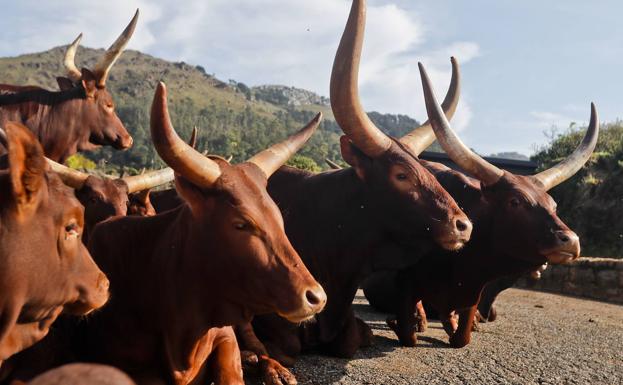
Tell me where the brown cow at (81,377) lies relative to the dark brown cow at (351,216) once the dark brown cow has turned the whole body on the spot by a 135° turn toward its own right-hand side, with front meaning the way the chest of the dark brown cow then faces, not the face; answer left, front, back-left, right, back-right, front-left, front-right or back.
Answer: left

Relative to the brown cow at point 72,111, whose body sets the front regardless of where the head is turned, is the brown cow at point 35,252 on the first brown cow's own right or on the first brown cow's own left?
on the first brown cow's own right

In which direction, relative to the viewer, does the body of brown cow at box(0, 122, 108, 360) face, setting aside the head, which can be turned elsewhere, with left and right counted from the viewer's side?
facing to the right of the viewer

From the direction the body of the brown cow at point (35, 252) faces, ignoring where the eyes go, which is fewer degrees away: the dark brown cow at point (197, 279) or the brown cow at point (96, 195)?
the dark brown cow

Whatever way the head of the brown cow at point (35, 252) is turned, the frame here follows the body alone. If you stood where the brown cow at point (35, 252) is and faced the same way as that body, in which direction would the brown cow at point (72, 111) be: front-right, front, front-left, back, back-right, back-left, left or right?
left

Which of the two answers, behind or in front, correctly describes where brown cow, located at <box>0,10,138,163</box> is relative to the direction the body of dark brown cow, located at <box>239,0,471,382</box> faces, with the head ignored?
behind

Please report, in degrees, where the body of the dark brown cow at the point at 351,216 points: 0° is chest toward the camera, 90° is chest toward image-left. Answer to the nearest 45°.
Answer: approximately 315°

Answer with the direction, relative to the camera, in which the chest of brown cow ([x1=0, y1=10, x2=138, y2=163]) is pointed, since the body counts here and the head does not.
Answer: to the viewer's right

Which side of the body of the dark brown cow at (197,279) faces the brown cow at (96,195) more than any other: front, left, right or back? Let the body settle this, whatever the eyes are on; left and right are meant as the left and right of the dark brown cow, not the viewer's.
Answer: back

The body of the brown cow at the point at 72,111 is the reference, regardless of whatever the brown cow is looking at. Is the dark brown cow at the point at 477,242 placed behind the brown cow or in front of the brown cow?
in front

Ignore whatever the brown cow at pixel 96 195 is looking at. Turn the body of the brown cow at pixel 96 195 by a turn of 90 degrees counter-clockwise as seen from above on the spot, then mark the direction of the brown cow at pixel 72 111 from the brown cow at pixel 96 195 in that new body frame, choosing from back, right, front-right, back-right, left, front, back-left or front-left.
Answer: front-left

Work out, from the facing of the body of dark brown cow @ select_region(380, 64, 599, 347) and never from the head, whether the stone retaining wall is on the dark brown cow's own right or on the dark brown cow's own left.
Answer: on the dark brown cow's own left

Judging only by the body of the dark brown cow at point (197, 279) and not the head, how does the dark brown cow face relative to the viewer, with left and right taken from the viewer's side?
facing the viewer and to the right of the viewer
